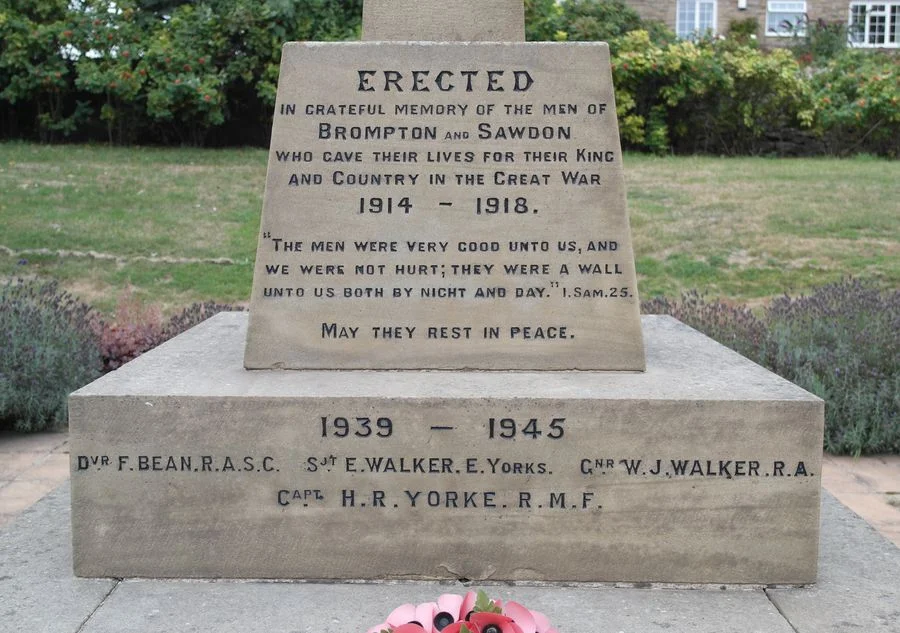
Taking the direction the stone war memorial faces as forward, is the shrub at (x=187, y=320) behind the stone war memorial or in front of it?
behind

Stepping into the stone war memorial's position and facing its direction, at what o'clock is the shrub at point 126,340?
The shrub is roughly at 5 o'clock from the stone war memorial.

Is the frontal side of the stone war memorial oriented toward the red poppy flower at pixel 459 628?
yes

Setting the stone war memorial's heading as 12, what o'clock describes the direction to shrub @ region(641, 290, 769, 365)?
The shrub is roughly at 7 o'clock from the stone war memorial.

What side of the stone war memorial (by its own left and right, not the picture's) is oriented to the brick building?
back

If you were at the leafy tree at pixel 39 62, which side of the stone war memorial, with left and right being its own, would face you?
back

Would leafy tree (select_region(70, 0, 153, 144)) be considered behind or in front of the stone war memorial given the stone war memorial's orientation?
behind

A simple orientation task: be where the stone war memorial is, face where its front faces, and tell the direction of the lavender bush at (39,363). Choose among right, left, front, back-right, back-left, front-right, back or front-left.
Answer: back-right

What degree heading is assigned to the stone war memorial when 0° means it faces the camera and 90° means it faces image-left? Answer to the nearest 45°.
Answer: approximately 0°

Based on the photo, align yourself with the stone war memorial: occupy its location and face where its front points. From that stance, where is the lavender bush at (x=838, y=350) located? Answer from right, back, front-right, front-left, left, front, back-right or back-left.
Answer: back-left
